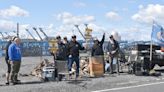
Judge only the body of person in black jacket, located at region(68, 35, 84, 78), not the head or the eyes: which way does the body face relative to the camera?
toward the camera

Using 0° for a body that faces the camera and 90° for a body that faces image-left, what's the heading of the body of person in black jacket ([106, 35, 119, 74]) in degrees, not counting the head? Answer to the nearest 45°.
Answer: approximately 45°

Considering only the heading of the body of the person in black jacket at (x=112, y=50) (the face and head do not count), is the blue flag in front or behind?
behind

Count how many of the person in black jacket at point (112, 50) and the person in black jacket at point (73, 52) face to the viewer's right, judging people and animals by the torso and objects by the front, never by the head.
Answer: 0

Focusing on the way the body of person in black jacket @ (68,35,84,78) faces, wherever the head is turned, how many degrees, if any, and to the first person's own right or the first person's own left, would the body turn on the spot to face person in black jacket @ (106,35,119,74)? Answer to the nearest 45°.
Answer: approximately 135° to the first person's own left

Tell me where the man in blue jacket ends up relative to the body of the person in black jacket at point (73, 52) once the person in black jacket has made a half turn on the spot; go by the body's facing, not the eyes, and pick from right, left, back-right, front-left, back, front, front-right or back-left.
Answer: back-left

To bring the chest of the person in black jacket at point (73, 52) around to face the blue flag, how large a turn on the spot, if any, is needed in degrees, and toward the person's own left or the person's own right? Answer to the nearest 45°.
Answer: approximately 135° to the person's own left

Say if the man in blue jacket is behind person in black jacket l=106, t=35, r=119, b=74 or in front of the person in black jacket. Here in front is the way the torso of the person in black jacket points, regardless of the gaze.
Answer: in front
